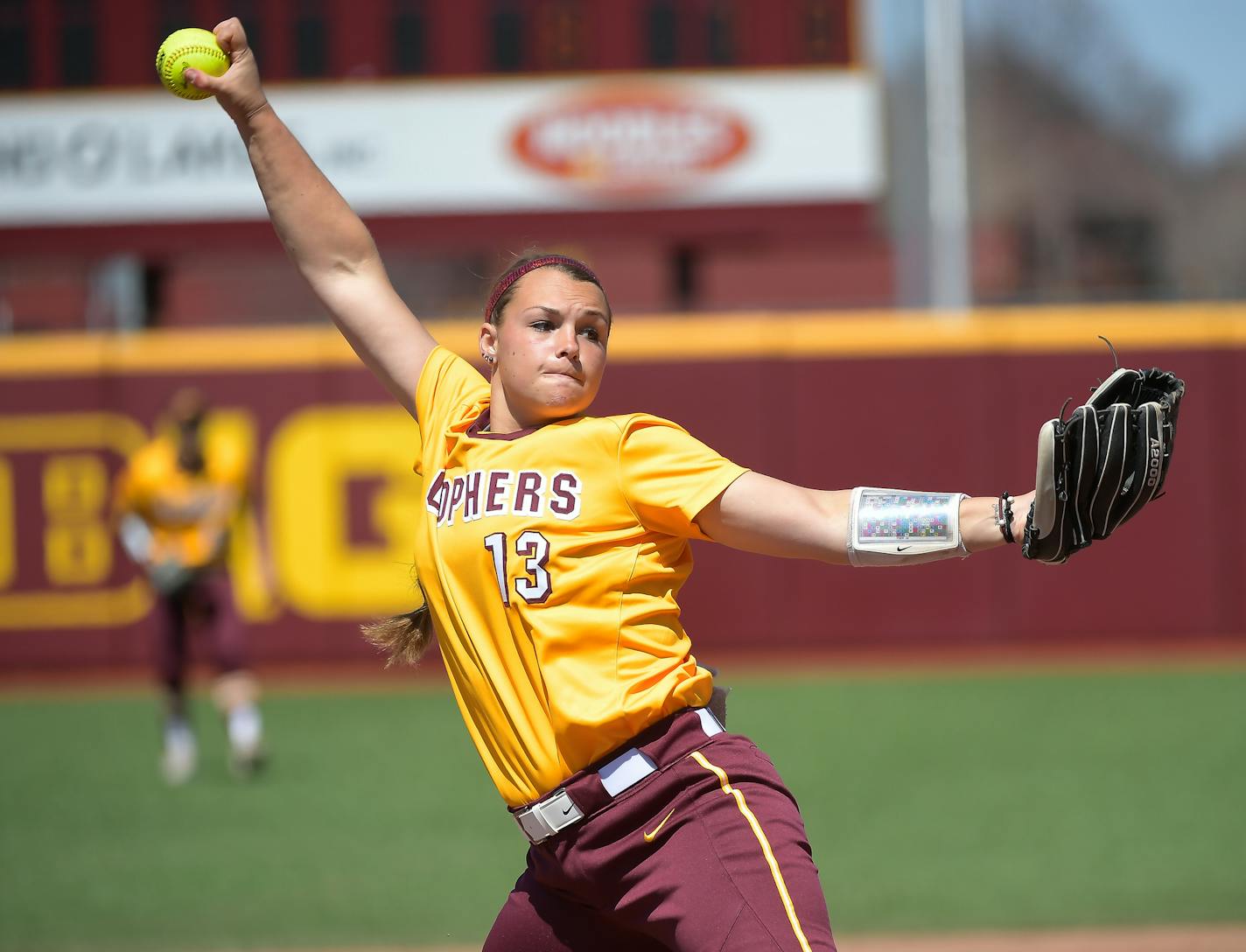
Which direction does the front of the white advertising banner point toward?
toward the camera

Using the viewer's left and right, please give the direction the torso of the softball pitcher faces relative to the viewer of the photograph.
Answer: facing the viewer and to the left of the viewer

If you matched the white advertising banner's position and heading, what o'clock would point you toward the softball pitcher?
The softball pitcher is roughly at 12 o'clock from the white advertising banner.

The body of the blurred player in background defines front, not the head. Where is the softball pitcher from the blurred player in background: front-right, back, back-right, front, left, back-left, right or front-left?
front

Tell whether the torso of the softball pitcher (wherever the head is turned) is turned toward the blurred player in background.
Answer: no

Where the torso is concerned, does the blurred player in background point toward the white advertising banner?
no

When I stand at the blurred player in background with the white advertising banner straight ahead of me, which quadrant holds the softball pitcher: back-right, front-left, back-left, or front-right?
back-right

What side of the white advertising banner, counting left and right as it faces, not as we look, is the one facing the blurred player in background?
front

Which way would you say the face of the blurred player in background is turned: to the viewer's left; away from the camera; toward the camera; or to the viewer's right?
toward the camera

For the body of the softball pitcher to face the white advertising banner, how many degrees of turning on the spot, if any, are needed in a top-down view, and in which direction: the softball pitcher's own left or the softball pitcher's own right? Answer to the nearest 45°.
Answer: approximately 135° to the softball pitcher's own right

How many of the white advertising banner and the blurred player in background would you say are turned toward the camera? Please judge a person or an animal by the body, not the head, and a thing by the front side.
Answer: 2

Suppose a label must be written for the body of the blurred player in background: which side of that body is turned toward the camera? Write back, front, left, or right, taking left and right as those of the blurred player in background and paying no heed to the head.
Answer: front

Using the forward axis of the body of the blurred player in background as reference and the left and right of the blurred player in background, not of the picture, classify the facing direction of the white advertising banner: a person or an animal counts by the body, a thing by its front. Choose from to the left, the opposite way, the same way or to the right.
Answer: the same way

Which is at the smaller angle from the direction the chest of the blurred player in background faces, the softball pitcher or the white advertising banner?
the softball pitcher
